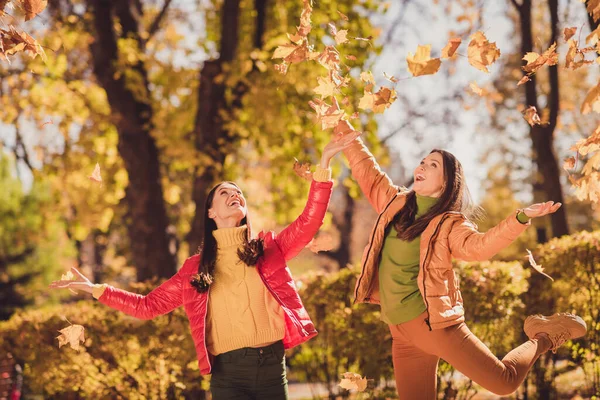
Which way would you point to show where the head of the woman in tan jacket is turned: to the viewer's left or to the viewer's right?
to the viewer's left

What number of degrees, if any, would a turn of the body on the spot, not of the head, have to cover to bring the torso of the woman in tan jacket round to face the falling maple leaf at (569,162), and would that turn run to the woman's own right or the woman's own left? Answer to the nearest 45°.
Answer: approximately 135° to the woman's own left

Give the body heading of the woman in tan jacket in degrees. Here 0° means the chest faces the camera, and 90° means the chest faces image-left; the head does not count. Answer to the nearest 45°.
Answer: approximately 45°

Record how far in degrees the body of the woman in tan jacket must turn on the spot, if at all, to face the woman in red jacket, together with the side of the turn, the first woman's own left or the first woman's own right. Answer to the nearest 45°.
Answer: approximately 45° to the first woman's own right
